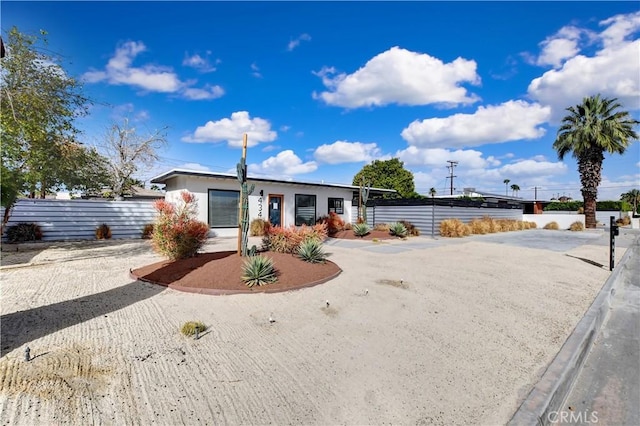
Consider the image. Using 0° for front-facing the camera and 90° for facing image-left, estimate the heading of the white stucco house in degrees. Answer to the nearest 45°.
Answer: approximately 315°

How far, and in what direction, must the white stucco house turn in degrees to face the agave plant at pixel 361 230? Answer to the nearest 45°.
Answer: approximately 45° to its left

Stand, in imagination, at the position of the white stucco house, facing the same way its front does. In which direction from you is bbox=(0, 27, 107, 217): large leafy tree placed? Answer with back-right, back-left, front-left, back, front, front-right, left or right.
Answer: right

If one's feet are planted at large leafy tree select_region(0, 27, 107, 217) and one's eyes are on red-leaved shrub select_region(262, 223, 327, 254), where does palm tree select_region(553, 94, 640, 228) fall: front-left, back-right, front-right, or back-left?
front-left

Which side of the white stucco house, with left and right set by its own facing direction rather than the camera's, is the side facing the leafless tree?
back

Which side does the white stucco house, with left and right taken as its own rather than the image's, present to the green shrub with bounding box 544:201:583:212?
left

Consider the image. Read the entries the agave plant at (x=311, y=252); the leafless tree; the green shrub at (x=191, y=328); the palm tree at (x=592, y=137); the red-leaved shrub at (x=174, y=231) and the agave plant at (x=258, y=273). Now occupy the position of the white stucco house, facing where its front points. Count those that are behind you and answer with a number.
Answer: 1

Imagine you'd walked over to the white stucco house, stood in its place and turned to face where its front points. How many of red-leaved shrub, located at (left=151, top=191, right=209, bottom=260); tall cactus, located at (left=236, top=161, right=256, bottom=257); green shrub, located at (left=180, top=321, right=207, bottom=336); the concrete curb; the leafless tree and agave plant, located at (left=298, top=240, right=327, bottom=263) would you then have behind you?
1

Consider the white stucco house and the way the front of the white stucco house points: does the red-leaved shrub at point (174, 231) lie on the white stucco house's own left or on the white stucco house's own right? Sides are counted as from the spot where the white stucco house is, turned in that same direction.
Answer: on the white stucco house's own right

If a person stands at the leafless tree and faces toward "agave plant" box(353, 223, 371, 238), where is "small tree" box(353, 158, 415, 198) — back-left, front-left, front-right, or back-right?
front-left

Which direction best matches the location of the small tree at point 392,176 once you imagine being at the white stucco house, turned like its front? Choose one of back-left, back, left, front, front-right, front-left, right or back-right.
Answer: left

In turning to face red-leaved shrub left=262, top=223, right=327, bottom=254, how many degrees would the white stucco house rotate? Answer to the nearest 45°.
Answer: approximately 45° to its right

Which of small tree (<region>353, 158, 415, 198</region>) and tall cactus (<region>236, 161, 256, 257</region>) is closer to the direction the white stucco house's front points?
the tall cactus

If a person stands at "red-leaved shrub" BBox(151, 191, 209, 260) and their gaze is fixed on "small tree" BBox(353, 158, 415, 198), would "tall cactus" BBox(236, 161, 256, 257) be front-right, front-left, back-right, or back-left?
front-right

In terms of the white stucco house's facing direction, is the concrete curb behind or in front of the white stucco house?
in front

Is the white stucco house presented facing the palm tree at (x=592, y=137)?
no

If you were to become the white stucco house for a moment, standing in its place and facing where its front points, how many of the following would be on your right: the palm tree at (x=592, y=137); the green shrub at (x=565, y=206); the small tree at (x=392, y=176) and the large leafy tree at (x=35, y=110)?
1

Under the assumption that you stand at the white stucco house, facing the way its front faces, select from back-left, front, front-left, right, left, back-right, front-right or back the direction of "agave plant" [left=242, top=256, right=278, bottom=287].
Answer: front-right

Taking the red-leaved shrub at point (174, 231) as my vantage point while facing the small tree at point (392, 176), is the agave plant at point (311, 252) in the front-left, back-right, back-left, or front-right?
front-right

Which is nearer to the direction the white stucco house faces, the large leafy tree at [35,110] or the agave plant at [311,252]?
the agave plant
